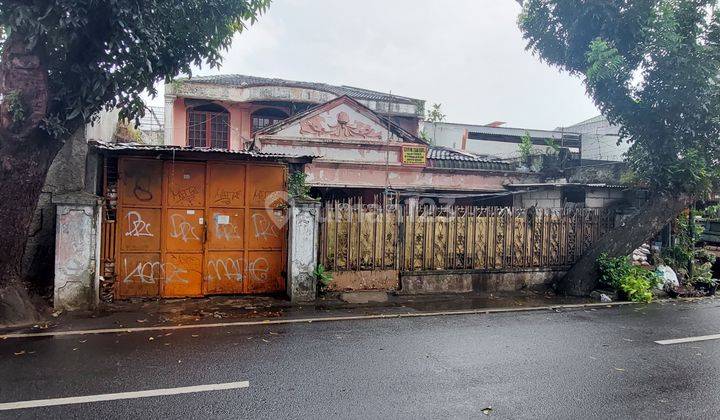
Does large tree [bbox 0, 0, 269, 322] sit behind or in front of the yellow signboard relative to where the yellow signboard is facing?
in front

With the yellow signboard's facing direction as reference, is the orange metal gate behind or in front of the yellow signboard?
in front

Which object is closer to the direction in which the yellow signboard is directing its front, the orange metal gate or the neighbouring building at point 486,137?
the orange metal gate

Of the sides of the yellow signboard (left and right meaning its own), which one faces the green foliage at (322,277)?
front

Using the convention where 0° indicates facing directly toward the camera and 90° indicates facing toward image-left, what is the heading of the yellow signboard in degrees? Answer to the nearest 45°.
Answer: approximately 0°

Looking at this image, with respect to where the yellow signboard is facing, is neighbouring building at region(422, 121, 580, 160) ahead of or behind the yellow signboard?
behind

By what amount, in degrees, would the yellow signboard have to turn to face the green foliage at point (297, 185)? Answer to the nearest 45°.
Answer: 0° — it already faces it

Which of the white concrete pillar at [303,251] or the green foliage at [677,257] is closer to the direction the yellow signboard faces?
the white concrete pillar

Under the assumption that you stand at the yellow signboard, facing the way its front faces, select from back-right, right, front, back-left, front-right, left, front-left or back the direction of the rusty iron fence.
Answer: front

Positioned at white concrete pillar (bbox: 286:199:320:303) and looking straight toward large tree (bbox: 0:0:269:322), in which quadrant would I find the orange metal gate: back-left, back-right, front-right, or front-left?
front-right

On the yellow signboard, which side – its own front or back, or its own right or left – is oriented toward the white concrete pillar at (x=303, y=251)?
front

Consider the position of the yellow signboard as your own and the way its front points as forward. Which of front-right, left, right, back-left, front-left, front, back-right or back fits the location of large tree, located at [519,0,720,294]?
front-left

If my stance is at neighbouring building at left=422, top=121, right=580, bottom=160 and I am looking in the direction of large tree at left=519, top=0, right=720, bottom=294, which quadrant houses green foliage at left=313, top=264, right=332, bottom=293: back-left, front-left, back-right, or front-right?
front-right
